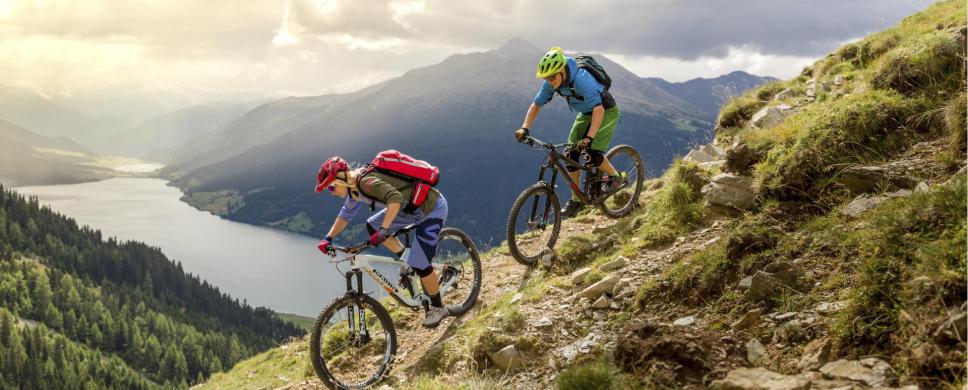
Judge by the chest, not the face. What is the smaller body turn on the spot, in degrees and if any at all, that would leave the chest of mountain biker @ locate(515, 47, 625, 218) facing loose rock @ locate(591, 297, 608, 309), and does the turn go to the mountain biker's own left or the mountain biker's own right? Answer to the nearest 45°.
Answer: approximately 45° to the mountain biker's own left

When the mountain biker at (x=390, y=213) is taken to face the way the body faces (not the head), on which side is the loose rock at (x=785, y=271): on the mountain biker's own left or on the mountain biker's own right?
on the mountain biker's own left

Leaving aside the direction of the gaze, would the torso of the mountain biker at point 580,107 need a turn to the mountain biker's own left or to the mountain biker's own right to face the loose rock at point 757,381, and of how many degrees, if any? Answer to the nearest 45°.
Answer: approximately 45° to the mountain biker's own left

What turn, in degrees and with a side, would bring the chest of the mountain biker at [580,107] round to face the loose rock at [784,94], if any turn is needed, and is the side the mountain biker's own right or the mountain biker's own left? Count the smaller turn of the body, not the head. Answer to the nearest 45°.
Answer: approximately 180°

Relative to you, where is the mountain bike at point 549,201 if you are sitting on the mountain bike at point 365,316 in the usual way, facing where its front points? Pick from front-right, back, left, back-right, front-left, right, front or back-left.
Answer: back

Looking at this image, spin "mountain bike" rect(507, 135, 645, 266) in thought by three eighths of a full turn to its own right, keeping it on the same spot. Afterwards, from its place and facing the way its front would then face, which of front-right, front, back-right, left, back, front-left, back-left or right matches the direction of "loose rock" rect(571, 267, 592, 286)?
back

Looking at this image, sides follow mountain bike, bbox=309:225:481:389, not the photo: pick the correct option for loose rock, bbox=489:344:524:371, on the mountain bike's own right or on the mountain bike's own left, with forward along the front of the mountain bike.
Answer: on the mountain bike's own left

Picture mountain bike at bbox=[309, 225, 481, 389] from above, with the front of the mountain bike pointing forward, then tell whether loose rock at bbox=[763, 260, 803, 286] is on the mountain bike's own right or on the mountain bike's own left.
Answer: on the mountain bike's own left

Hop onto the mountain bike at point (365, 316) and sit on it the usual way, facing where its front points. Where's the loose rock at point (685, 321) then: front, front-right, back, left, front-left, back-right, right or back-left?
left

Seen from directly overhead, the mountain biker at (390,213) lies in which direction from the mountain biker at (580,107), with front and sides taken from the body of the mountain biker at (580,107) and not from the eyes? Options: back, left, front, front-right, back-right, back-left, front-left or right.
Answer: front

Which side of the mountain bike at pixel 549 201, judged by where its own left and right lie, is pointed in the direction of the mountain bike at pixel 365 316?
front

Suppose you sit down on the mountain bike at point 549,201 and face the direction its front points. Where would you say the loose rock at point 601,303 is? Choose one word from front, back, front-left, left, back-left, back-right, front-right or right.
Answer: front-left

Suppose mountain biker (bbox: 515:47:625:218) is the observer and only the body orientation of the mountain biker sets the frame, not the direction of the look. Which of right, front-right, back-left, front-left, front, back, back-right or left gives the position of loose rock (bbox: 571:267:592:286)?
front-left

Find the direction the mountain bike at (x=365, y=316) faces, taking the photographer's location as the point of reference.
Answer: facing the viewer and to the left of the viewer

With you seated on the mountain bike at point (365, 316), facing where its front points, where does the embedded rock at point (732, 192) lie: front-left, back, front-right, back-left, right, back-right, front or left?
back-left

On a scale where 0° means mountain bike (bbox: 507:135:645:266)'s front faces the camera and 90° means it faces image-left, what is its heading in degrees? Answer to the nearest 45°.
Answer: approximately 45°

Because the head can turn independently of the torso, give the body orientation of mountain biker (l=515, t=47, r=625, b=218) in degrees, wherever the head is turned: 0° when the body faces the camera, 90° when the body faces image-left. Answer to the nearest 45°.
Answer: approximately 45°
